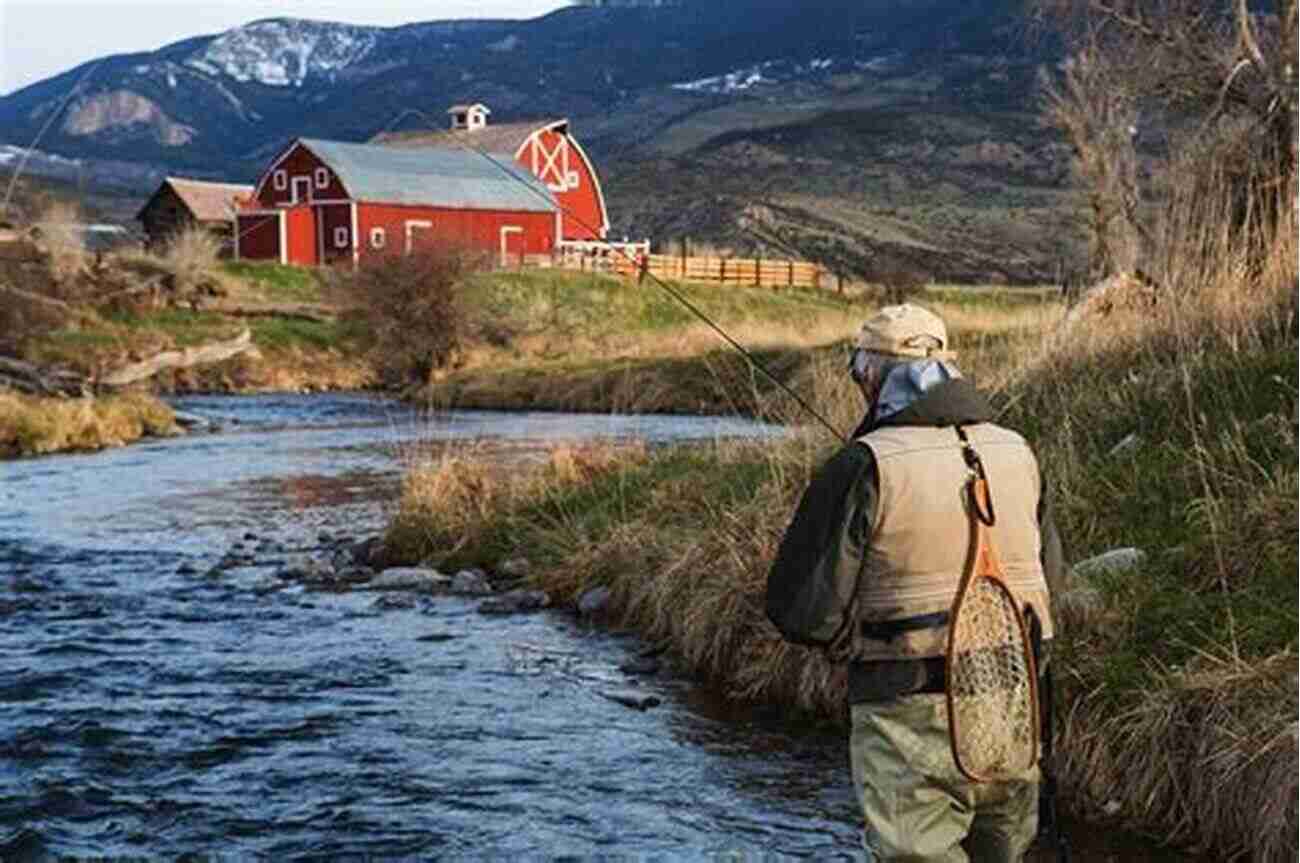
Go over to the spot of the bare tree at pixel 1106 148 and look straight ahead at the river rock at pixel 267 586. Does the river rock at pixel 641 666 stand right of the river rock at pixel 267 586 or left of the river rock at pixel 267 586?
left

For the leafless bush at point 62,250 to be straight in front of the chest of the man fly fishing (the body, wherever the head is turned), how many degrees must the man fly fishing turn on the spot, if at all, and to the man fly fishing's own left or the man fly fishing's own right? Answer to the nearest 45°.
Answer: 0° — they already face it

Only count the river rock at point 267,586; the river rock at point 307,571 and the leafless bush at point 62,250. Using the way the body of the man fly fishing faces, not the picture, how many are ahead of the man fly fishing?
3

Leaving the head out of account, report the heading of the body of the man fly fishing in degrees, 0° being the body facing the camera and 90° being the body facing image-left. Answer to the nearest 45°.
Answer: approximately 135°

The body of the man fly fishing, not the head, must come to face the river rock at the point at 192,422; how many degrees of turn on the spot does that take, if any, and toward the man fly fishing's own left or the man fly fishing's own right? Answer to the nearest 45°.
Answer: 0° — they already face it

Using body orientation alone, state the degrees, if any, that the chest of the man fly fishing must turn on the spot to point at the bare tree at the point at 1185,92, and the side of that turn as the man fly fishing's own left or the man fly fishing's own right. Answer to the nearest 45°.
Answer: approximately 45° to the man fly fishing's own right

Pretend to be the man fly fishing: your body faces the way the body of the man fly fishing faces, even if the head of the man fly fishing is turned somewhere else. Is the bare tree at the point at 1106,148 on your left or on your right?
on your right
